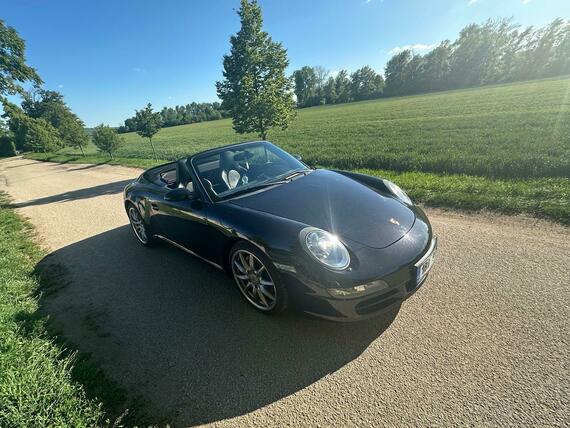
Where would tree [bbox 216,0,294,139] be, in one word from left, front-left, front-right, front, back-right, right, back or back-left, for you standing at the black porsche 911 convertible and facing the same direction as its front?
back-left

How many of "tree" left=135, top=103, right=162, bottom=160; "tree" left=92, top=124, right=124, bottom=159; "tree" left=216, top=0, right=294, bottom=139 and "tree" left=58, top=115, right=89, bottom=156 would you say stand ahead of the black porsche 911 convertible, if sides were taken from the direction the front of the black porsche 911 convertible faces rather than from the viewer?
0

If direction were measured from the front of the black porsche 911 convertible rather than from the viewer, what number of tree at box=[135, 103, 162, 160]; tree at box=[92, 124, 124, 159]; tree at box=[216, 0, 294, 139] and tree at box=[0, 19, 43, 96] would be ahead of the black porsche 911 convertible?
0

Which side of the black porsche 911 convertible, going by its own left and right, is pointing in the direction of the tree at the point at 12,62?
back

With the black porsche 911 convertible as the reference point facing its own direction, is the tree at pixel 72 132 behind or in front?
behind

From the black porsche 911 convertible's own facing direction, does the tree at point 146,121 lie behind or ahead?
behind

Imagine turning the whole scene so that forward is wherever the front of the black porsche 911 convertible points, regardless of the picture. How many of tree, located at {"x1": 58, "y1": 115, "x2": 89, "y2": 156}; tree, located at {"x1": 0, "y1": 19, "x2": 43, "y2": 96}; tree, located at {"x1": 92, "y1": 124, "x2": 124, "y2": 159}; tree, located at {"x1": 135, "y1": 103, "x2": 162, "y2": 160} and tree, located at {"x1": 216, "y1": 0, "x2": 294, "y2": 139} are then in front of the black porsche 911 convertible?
0

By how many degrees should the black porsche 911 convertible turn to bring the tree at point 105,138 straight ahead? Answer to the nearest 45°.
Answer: approximately 180°

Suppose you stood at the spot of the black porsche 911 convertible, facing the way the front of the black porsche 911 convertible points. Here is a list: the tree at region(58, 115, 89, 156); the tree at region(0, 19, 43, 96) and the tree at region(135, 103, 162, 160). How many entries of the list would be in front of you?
0

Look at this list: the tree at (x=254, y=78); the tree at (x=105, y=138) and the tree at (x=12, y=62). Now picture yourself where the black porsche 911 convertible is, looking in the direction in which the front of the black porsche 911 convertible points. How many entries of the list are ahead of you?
0

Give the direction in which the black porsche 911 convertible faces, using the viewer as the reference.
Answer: facing the viewer and to the right of the viewer
